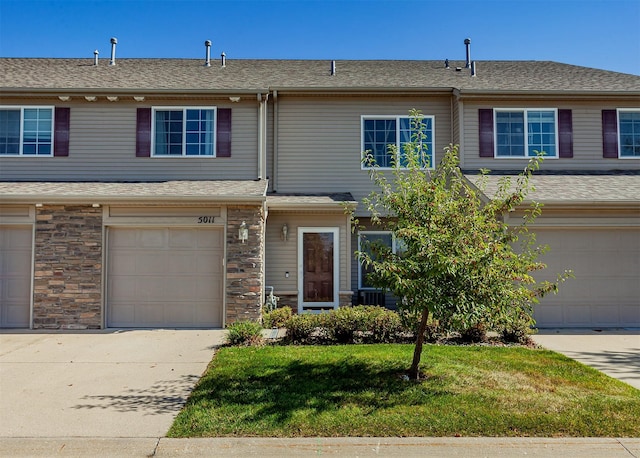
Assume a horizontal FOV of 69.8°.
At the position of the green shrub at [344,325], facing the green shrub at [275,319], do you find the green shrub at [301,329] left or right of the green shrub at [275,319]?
left

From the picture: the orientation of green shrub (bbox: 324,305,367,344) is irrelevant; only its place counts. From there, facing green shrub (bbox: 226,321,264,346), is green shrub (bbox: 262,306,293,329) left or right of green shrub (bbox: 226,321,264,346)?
right

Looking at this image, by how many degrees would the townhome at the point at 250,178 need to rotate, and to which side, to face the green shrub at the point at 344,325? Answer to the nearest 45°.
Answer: approximately 45° to its left

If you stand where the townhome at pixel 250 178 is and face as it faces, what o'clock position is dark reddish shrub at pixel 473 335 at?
The dark reddish shrub is roughly at 10 o'clock from the townhome.

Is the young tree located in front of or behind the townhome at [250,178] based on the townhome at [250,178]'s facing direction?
in front

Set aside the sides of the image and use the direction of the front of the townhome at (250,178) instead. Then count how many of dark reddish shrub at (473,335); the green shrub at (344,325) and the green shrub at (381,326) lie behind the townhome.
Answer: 0

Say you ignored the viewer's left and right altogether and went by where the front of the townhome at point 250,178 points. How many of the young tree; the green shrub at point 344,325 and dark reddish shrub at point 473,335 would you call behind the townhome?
0

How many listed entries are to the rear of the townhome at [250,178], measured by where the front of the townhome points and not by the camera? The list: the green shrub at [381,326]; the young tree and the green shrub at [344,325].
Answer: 0

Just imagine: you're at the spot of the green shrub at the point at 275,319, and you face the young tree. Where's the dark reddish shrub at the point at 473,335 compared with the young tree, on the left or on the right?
left

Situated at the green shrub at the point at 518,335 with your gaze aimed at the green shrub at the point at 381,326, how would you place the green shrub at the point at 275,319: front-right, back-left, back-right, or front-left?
front-right

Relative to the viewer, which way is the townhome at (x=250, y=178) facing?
toward the camera
